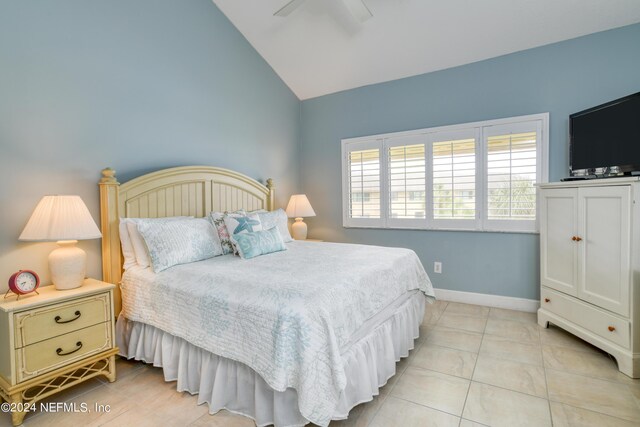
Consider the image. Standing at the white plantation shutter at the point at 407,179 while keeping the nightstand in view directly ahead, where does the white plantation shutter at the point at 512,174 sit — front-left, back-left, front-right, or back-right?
back-left

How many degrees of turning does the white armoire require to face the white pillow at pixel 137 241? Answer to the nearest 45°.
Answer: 0° — it already faces it

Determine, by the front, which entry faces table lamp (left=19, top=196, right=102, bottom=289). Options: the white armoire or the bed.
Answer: the white armoire

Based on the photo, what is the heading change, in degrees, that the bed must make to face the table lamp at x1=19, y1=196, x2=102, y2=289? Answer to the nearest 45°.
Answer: approximately 135° to its right

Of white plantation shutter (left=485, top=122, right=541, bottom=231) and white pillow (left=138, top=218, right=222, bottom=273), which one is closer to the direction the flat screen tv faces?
the white pillow

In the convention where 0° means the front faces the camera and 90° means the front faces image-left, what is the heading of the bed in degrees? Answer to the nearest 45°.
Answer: approximately 315°
